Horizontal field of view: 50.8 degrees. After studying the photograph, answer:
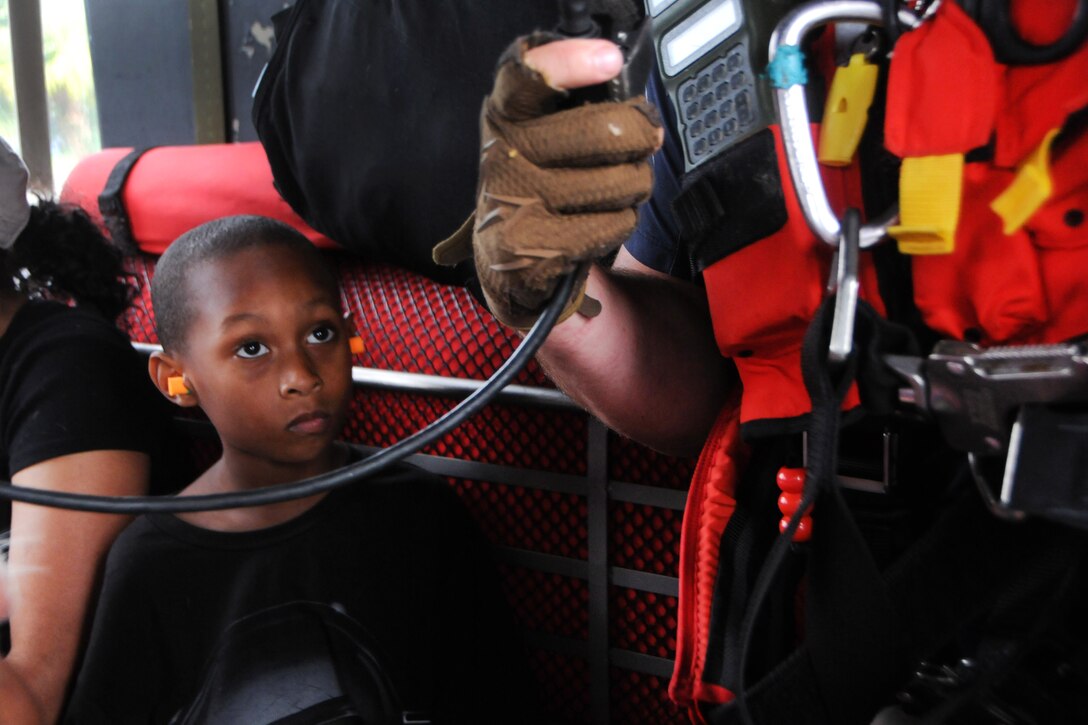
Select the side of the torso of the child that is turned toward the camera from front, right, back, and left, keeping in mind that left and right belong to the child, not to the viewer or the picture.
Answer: front

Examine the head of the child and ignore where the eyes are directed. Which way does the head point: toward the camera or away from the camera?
toward the camera
